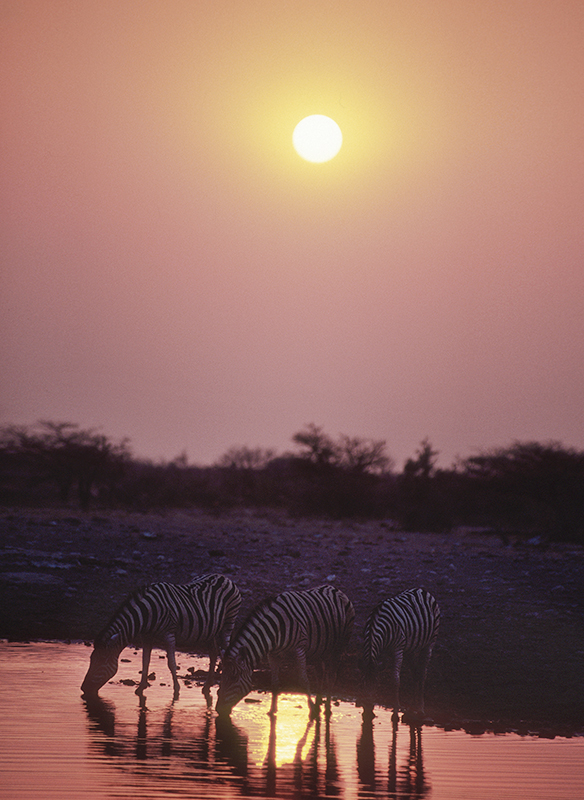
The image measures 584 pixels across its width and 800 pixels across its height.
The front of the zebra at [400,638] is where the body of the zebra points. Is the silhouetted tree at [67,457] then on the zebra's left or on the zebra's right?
on the zebra's right

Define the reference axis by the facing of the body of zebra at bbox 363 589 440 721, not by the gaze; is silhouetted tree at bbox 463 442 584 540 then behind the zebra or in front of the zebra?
behind

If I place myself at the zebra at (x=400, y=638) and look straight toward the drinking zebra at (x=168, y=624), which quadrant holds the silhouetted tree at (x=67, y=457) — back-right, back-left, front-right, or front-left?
front-right

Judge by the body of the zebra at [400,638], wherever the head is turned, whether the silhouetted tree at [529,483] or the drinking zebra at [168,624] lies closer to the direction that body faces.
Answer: the drinking zebra

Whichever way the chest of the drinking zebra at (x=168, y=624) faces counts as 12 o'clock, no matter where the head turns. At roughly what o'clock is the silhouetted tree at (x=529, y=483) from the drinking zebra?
The silhouetted tree is roughly at 4 o'clock from the drinking zebra.

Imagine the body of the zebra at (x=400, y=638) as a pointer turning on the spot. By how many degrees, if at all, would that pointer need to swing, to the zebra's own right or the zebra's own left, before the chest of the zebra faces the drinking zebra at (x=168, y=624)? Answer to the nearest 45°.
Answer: approximately 45° to the zebra's own right

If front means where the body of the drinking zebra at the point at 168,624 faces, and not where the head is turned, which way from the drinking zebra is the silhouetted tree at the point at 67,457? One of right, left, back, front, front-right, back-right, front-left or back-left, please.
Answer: right

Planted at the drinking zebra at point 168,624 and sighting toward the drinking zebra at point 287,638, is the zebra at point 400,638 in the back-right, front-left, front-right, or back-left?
front-left

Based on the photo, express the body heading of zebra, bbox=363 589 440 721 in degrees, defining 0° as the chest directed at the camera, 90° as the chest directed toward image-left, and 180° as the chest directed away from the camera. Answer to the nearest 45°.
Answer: approximately 45°

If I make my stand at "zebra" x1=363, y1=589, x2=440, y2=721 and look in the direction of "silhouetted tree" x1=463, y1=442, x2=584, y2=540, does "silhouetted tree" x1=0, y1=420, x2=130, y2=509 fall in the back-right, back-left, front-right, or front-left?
front-left

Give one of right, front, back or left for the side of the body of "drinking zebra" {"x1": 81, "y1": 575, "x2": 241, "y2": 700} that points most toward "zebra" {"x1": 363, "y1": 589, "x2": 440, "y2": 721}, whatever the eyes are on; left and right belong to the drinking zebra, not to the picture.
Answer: back

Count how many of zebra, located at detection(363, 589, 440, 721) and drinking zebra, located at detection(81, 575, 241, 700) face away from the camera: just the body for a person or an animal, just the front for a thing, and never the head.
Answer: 0

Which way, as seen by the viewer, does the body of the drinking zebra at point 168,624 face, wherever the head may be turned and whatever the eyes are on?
to the viewer's left
